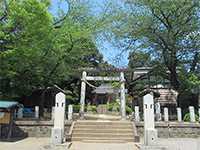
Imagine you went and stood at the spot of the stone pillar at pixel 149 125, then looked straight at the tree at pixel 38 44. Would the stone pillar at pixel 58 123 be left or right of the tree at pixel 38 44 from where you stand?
left

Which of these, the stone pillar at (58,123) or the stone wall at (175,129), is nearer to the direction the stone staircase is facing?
the stone pillar

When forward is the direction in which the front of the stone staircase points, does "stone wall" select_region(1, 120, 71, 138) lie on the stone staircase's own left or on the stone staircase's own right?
on the stone staircase's own right

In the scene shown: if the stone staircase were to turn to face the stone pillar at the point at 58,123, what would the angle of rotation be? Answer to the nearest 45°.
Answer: approximately 45° to its right

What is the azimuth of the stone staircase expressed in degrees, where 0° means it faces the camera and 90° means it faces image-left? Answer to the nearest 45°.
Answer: approximately 0°

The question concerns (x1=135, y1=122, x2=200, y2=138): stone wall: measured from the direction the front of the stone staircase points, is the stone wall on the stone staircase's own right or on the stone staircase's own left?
on the stone staircase's own left
